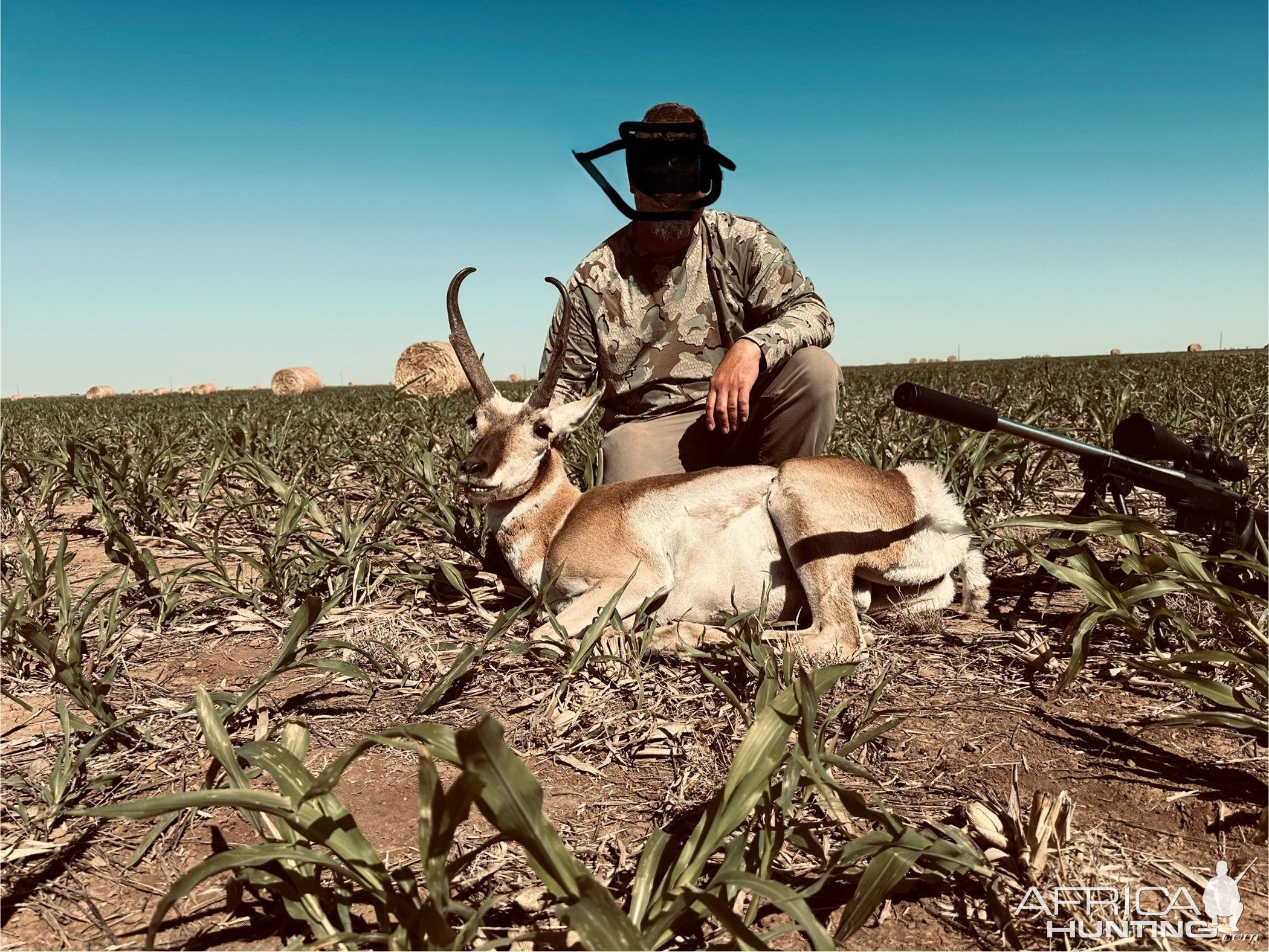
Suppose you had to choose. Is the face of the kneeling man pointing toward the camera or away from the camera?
toward the camera

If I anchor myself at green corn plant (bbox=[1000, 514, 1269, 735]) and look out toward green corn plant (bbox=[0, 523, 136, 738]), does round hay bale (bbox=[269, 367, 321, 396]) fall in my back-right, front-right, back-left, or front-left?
front-right

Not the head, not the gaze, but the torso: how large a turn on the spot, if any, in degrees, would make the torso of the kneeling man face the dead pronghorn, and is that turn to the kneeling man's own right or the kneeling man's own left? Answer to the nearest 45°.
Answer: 0° — they already face it

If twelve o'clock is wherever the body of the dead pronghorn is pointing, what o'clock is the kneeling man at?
The kneeling man is roughly at 3 o'clock from the dead pronghorn.

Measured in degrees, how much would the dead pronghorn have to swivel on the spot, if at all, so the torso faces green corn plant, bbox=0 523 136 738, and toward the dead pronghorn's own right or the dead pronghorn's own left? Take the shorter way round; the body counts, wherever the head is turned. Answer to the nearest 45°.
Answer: approximately 45° to the dead pronghorn's own left

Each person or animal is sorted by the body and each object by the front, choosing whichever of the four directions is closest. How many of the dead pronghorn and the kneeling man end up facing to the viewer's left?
1

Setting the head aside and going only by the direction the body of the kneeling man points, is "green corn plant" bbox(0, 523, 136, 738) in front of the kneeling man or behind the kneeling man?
in front

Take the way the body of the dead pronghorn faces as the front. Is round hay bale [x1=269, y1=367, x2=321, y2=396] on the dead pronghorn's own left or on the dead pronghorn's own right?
on the dead pronghorn's own right

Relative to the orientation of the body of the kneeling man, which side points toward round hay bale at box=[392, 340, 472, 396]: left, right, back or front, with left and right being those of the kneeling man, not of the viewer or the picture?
back

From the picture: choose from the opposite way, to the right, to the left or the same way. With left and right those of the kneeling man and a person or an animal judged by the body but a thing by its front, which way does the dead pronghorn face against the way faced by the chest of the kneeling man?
to the right

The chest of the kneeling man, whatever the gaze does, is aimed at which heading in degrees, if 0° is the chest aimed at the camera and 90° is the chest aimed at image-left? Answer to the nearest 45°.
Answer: approximately 0°

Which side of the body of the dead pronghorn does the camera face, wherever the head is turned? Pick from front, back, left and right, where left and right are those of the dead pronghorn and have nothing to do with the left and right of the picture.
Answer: left

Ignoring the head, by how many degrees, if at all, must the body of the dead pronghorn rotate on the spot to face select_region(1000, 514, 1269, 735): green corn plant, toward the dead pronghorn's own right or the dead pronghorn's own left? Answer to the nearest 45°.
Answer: approximately 135° to the dead pronghorn's own left

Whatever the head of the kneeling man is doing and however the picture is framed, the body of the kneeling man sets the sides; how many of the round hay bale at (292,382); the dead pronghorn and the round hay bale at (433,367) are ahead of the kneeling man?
1

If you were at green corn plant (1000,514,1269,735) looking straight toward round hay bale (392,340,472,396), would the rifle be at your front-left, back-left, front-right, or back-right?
front-right
